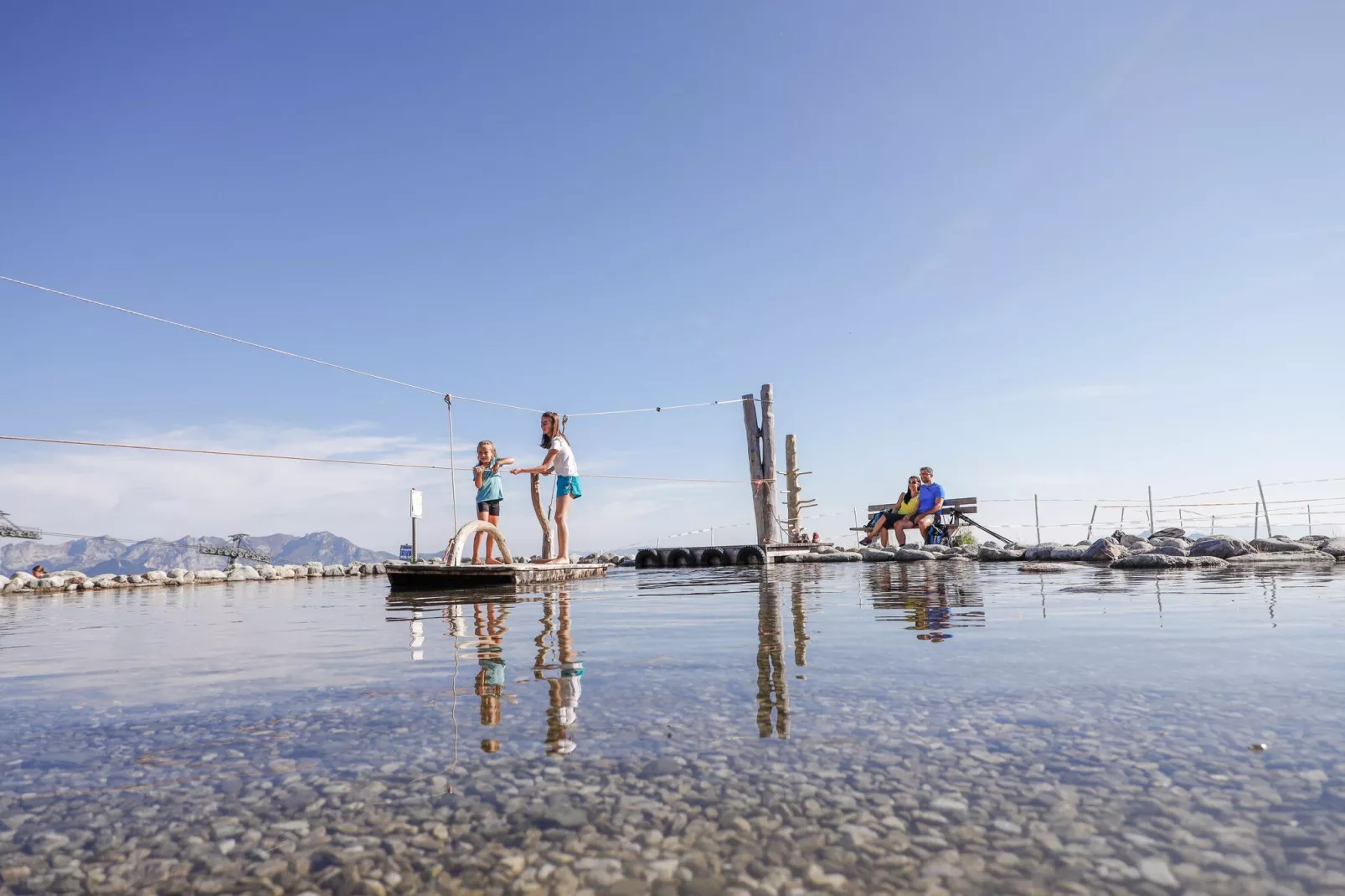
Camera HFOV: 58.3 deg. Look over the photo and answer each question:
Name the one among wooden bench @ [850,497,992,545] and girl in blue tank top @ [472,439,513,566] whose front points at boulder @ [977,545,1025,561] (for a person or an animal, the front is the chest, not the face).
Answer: the wooden bench

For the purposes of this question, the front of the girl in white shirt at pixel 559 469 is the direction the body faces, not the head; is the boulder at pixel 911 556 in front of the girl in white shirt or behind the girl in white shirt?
behind

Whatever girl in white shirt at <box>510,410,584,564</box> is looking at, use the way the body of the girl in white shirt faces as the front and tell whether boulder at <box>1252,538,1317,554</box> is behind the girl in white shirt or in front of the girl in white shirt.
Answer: behind

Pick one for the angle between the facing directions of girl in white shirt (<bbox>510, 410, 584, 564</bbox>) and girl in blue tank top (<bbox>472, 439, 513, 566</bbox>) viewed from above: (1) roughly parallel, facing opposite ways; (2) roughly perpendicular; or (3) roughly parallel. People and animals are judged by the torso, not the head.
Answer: roughly perpendicular

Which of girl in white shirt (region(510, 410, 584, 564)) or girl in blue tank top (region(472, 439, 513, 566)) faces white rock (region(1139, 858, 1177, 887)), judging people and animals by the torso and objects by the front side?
the girl in blue tank top

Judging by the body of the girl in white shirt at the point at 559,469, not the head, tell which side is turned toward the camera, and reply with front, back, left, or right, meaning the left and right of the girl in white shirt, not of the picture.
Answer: left

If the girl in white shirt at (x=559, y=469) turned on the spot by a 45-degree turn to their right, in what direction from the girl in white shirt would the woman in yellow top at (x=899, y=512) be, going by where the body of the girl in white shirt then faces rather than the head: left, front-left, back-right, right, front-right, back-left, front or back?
right

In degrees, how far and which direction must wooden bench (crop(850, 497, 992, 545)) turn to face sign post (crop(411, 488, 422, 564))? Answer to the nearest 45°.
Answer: approximately 45° to its right

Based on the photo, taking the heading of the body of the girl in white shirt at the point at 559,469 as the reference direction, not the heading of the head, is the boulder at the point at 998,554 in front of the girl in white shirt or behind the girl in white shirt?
behind

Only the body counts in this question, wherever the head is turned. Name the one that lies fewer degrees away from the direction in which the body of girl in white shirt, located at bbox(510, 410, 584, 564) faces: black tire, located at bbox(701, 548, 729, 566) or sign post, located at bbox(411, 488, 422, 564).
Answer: the sign post

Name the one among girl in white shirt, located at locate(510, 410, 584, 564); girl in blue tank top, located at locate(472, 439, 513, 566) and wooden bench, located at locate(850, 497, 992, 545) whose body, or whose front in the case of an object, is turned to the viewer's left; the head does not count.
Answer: the girl in white shirt

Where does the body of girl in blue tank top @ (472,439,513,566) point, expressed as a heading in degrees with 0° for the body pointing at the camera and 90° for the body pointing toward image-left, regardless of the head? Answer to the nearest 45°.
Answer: approximately 0°
